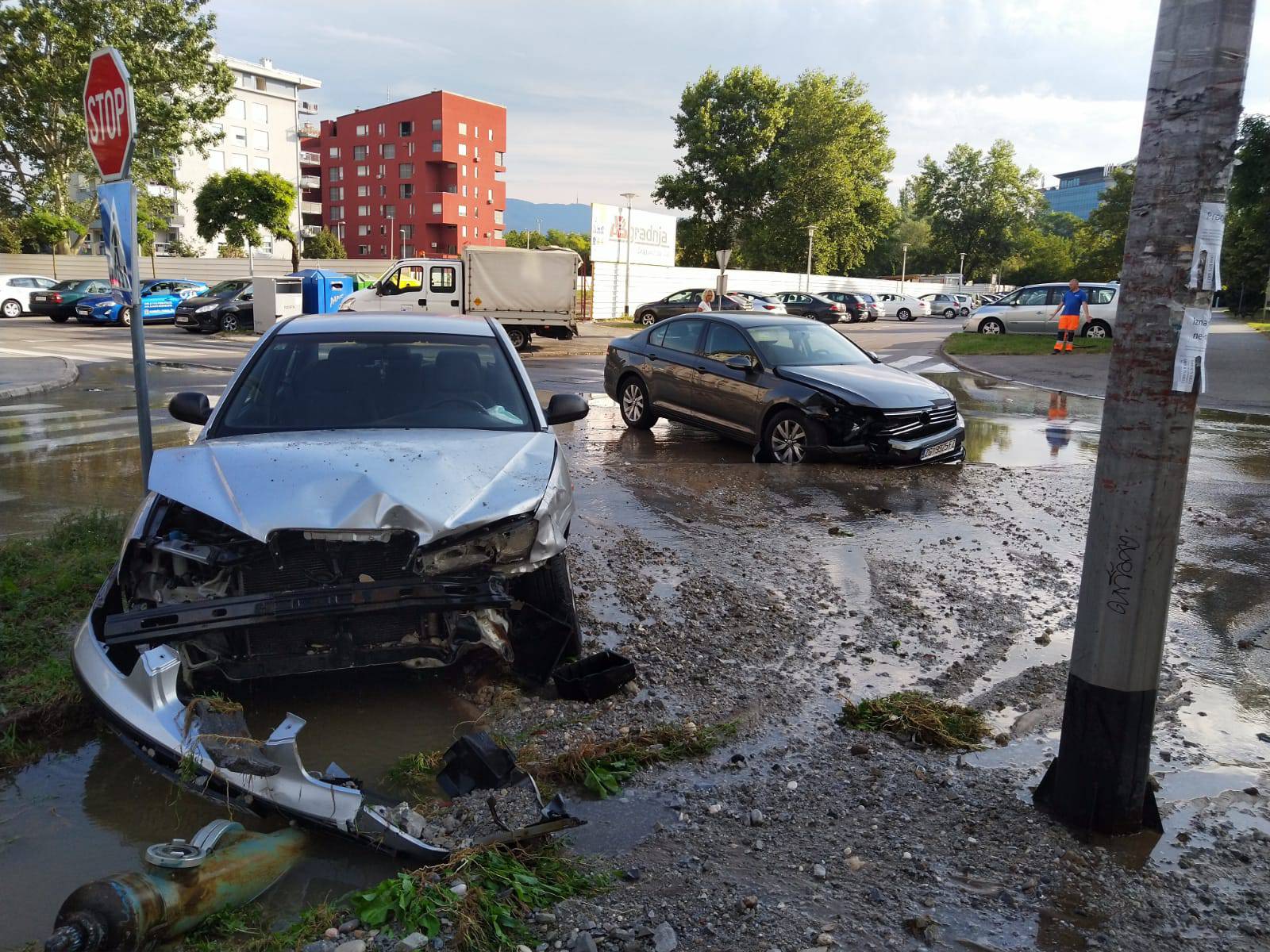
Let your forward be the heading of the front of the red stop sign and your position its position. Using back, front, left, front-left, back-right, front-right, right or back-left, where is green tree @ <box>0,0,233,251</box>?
back-right

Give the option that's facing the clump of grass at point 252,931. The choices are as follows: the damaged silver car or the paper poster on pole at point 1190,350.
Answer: the damaged silver car

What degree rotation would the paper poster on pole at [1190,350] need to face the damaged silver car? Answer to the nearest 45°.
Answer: approximately 135° to its right

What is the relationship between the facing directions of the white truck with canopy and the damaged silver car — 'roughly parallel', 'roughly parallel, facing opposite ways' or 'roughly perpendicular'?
roughly perpendicular

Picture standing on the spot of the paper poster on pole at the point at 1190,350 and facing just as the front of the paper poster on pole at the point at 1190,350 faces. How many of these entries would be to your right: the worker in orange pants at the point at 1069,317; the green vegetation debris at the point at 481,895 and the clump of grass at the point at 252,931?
2

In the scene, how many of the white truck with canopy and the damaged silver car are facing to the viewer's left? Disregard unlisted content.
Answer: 1

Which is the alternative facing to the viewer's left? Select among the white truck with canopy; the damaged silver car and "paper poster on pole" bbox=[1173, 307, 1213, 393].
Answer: the white truck with canopy

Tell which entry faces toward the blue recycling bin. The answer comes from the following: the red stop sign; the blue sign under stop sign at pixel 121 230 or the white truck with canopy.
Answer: the white truck with canopy

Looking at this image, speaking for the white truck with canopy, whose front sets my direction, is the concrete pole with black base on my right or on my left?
on my left

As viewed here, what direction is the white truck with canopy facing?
to the viewer's left

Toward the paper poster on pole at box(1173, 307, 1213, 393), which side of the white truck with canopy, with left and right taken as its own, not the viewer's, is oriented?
left

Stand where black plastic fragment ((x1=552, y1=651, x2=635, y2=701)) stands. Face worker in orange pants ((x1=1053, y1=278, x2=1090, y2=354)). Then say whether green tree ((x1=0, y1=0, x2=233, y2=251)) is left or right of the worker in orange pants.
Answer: left

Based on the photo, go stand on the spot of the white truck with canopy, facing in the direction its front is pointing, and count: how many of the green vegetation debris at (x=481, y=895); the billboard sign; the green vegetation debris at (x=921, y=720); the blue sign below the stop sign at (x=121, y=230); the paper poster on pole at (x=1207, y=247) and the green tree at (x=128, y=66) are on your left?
4
